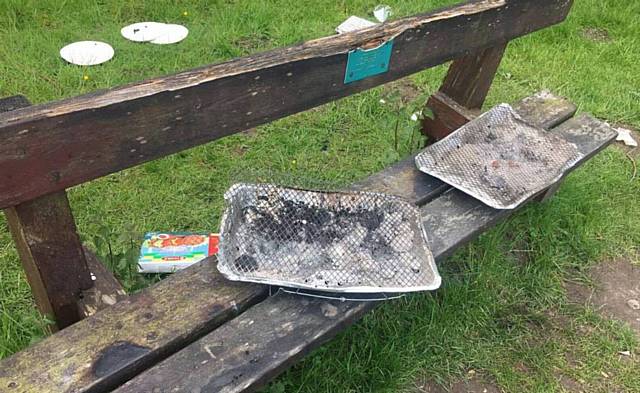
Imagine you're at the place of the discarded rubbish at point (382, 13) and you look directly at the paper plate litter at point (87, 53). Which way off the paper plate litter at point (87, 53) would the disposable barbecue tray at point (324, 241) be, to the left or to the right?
left

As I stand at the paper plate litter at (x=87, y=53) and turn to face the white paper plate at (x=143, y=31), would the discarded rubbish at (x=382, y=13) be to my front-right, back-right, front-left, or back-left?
front-right

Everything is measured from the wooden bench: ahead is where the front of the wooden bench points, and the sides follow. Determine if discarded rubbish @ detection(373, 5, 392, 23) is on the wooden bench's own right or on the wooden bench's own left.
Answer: on the wooden bench's own left

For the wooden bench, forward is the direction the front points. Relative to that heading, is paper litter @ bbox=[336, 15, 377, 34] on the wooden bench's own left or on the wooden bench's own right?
on the wooden bench's own left

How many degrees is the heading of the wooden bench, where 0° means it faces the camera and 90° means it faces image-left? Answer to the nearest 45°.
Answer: approximately 315°

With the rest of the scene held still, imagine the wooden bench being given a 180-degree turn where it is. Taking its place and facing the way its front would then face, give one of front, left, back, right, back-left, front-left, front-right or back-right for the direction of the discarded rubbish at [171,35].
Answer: front-right

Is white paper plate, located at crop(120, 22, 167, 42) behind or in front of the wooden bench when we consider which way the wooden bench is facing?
behind
